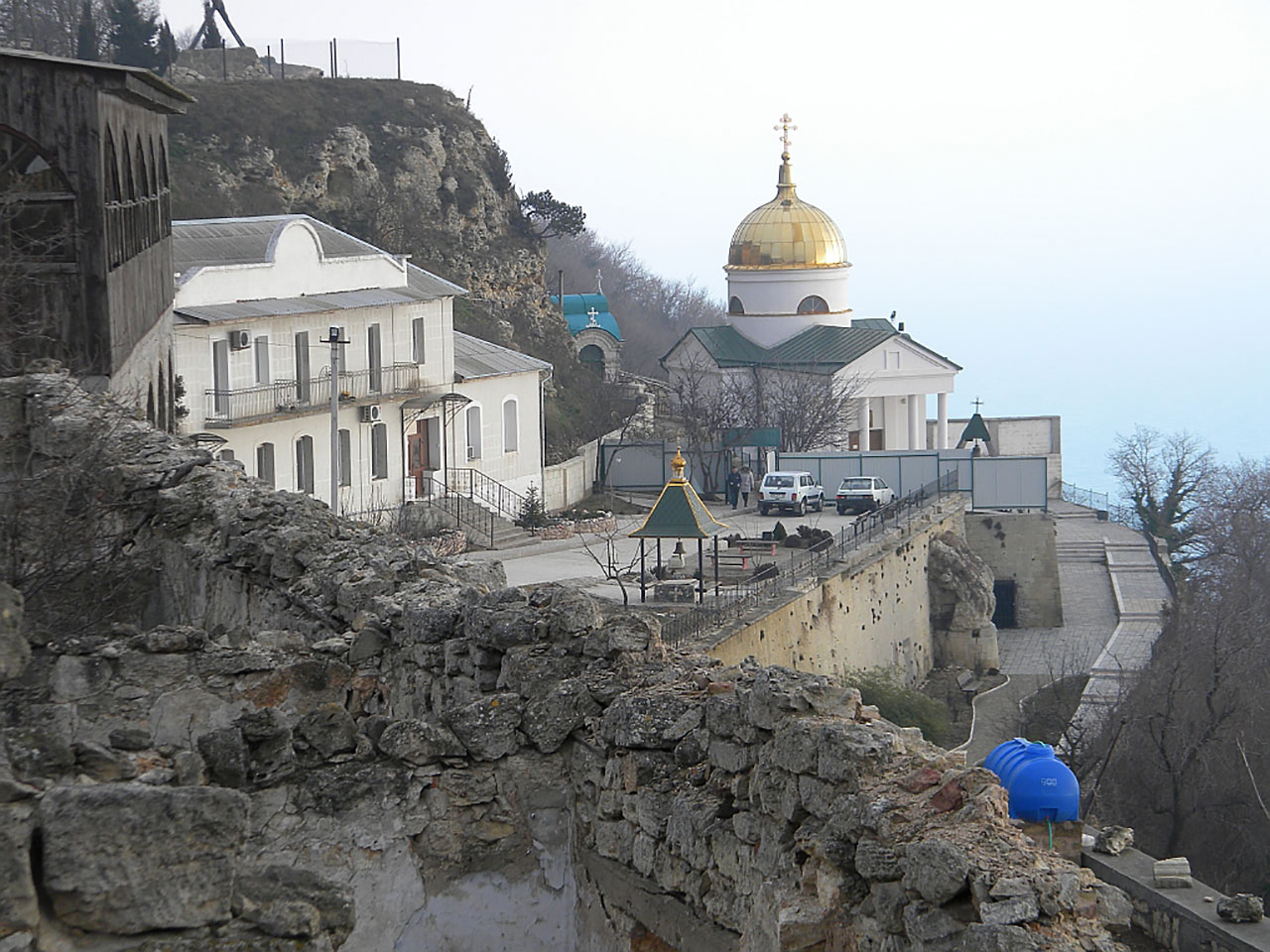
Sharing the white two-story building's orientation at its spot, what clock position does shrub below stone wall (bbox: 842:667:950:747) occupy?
The shrub below stone wall is roughly at 12 o'clock from the white two-story building.

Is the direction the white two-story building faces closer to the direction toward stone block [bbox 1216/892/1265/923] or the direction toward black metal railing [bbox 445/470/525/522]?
the stone block

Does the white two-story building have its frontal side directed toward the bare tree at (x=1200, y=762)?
yes

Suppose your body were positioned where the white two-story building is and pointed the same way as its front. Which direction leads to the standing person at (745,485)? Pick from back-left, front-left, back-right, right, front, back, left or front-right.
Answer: left

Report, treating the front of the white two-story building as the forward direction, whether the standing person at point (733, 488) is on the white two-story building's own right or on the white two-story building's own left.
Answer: on the white two-story building's own left

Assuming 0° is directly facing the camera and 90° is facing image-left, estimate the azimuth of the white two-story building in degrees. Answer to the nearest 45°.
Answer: approximately 315°

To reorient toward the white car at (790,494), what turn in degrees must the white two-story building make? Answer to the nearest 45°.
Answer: approximately 90° to its left
